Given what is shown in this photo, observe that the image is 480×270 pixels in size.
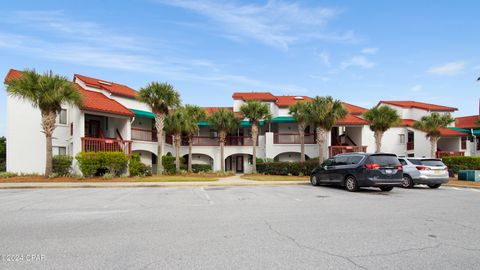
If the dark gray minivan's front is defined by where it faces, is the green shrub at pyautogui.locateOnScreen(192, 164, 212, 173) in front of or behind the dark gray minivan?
in front

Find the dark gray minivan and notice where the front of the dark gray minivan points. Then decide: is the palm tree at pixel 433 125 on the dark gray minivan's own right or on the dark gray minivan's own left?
on the dark gray minivan's own right

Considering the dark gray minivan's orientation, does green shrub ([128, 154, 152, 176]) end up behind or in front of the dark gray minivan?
in front

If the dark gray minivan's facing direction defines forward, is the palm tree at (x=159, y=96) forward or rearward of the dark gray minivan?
forward

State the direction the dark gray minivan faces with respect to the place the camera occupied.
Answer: facing away from the viewer and to the left of the viewer

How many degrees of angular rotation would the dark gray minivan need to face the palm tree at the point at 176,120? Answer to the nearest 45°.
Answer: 0° — it already faces it

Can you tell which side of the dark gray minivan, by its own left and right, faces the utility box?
right
